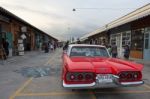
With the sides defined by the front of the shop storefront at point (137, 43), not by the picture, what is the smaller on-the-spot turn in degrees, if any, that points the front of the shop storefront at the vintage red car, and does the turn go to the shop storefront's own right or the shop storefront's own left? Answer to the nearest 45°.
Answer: approximately 45° to the shop storefront's own left

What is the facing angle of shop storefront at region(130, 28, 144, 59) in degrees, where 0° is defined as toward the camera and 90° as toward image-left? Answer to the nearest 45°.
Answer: approximately 45°

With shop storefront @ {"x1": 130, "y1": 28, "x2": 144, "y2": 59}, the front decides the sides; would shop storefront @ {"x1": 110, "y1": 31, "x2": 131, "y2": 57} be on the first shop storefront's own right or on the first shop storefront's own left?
on the first shop storefront's own right
